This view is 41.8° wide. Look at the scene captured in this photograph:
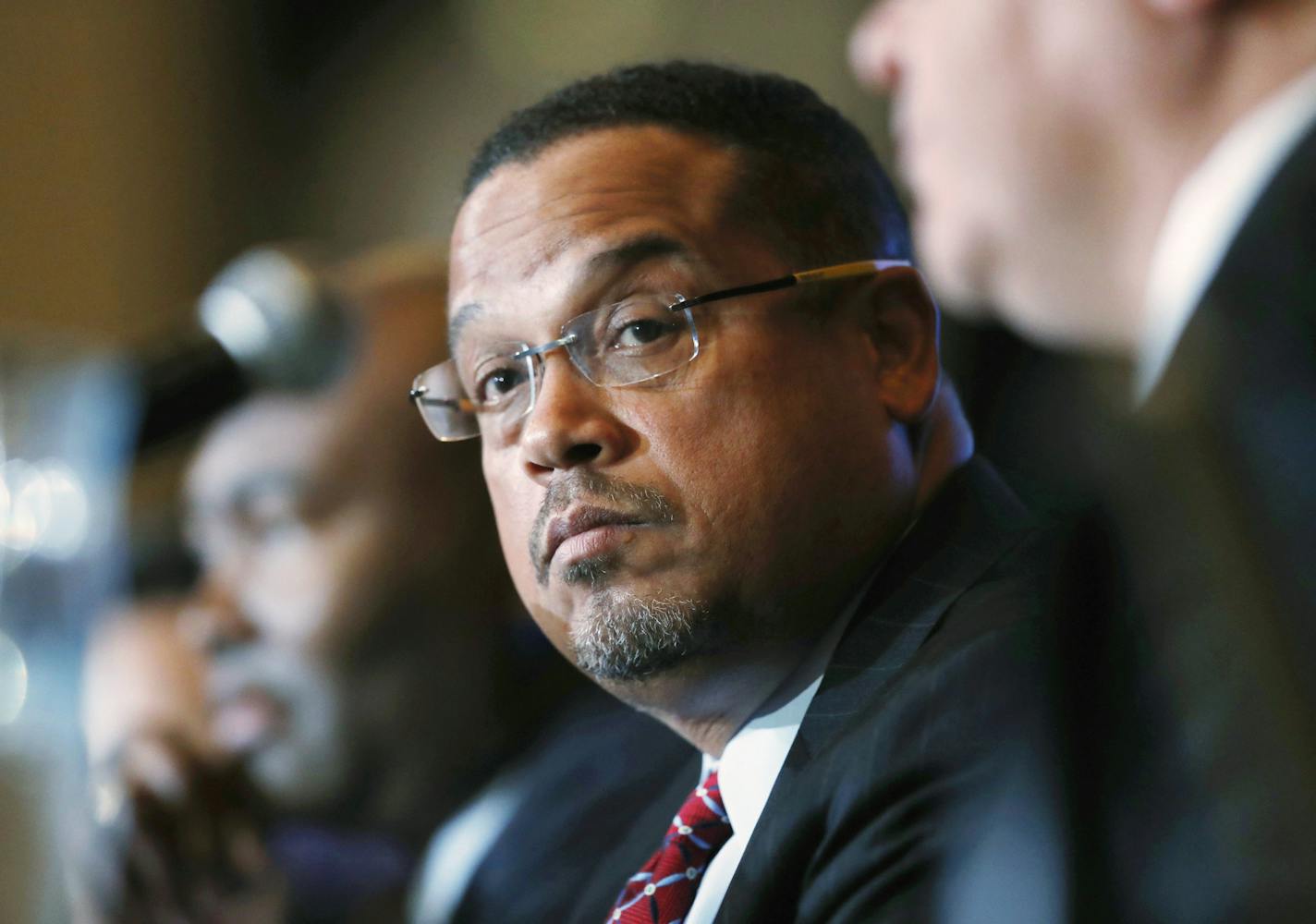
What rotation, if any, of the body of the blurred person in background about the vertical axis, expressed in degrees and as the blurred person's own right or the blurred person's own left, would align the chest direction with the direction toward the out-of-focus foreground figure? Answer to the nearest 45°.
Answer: approximately 45° to the blurred person's own left

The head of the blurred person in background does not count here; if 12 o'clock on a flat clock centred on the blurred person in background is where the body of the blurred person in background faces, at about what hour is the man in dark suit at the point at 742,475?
The man in dark suit is roughly at 10 o'clock from the blurred person in background.

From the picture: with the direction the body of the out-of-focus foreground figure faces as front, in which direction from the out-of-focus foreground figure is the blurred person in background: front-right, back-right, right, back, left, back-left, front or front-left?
front-right

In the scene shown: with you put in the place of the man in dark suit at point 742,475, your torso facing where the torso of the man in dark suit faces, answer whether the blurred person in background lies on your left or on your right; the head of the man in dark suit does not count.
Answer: on your right

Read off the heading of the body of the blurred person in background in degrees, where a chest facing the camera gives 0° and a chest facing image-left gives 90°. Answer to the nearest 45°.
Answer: approximately 45°

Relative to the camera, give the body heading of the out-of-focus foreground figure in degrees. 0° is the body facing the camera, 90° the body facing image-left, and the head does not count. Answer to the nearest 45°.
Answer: approximately 90°

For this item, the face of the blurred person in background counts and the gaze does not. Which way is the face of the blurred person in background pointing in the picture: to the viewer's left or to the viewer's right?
to the viewer's left

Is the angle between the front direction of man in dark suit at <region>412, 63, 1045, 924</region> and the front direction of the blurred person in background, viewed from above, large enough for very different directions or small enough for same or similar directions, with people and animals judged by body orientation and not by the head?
same or similar directions

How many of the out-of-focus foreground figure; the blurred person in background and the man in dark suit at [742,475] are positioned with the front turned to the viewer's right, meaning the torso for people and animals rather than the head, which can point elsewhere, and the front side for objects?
0

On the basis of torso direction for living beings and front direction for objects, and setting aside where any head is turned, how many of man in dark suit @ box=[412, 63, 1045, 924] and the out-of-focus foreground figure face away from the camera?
0

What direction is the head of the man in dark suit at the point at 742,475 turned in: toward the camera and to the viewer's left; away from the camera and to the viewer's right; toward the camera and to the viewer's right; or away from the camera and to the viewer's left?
toward the camera and to the viewer's left
